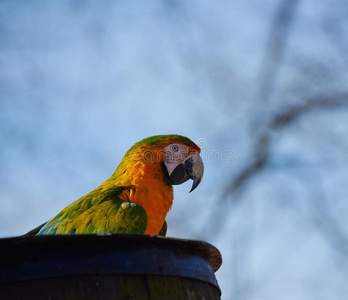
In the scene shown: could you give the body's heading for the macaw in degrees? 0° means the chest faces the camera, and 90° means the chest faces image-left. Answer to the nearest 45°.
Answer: approximately 270°
